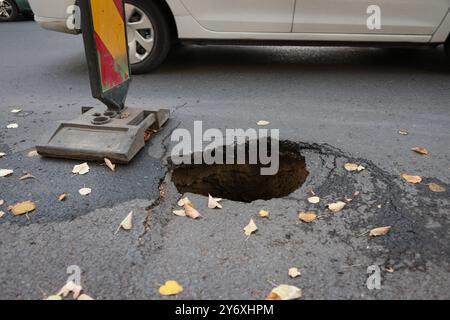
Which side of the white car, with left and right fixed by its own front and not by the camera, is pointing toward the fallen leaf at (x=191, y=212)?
right

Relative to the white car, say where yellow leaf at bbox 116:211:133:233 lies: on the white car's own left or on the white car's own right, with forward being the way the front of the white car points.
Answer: on the white car's own right

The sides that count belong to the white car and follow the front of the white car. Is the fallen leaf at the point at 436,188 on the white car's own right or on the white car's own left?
on the white car's own right

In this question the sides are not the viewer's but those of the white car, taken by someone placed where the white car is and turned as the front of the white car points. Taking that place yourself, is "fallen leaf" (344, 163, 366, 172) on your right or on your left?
on your right

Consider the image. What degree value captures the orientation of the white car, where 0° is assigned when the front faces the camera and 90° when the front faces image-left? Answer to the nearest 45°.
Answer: approximately 270°

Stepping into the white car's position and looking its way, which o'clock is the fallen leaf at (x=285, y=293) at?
The fallen leaf is roughly at 3 o'clock from the white car.

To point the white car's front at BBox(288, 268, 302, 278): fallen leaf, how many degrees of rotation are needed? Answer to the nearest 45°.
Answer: approximately 90° to its right

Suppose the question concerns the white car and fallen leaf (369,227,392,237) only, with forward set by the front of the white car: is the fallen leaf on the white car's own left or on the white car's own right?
on the white car's own right

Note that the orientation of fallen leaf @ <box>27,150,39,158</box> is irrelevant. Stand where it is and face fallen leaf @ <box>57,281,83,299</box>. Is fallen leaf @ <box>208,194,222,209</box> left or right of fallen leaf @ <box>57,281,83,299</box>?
left
